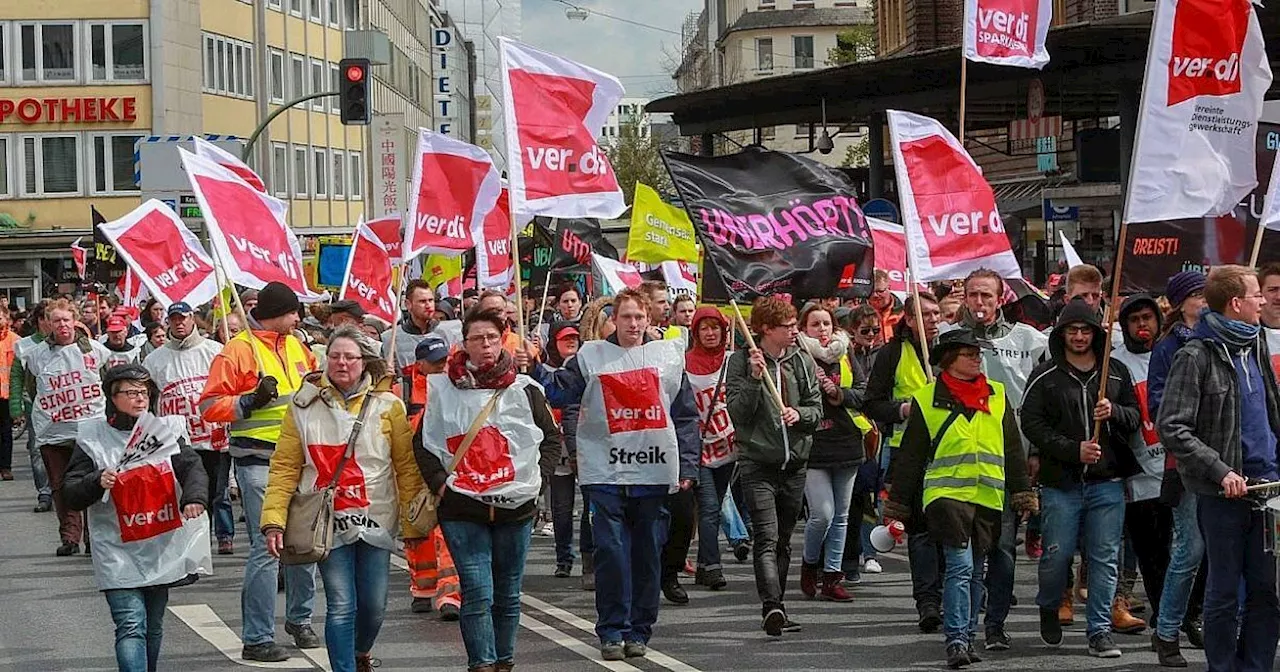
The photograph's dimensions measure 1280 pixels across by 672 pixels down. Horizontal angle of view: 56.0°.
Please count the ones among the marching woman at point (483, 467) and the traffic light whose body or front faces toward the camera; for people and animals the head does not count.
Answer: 2

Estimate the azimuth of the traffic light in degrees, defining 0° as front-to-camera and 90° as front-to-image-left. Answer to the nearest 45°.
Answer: approximately 0°

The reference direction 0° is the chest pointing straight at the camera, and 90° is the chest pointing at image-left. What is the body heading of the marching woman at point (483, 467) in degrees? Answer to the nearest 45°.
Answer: approximately 0°

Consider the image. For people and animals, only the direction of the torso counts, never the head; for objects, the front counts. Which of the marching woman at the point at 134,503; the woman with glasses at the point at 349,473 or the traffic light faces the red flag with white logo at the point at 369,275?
the traffic light

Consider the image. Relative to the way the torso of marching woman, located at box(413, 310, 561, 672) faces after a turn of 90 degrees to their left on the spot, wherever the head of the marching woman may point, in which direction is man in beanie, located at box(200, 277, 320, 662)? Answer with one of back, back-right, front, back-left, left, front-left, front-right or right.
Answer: back-left

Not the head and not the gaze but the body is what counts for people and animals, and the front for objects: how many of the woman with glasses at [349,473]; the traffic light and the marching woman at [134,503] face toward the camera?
3
